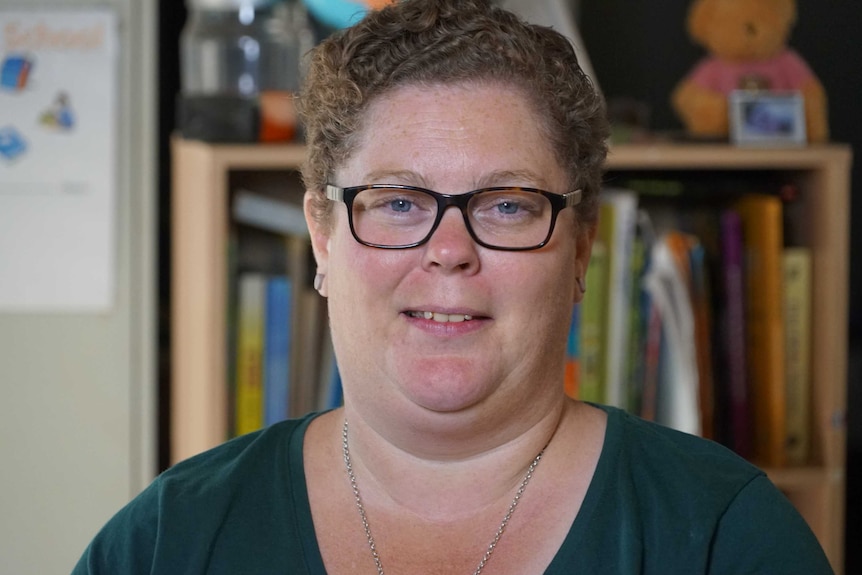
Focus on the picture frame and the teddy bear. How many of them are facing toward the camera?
2

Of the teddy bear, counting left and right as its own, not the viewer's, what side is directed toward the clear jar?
right

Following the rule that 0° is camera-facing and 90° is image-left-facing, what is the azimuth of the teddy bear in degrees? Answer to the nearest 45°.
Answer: approximately 0°

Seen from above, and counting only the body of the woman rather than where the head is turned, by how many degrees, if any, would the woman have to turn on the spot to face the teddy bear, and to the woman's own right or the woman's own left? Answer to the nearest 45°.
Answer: approximately 135° to the woman's own left

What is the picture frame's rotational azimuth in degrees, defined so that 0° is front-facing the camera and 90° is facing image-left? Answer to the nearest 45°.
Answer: approximately 0°

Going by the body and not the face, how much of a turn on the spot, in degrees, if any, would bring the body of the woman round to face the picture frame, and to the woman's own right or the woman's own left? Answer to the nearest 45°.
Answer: approximately 135° to the woman's own left

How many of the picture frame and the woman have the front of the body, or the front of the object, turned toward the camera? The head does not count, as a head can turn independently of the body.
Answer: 2

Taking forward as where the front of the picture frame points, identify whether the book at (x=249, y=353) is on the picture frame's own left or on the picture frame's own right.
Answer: on the picture frame's own right
